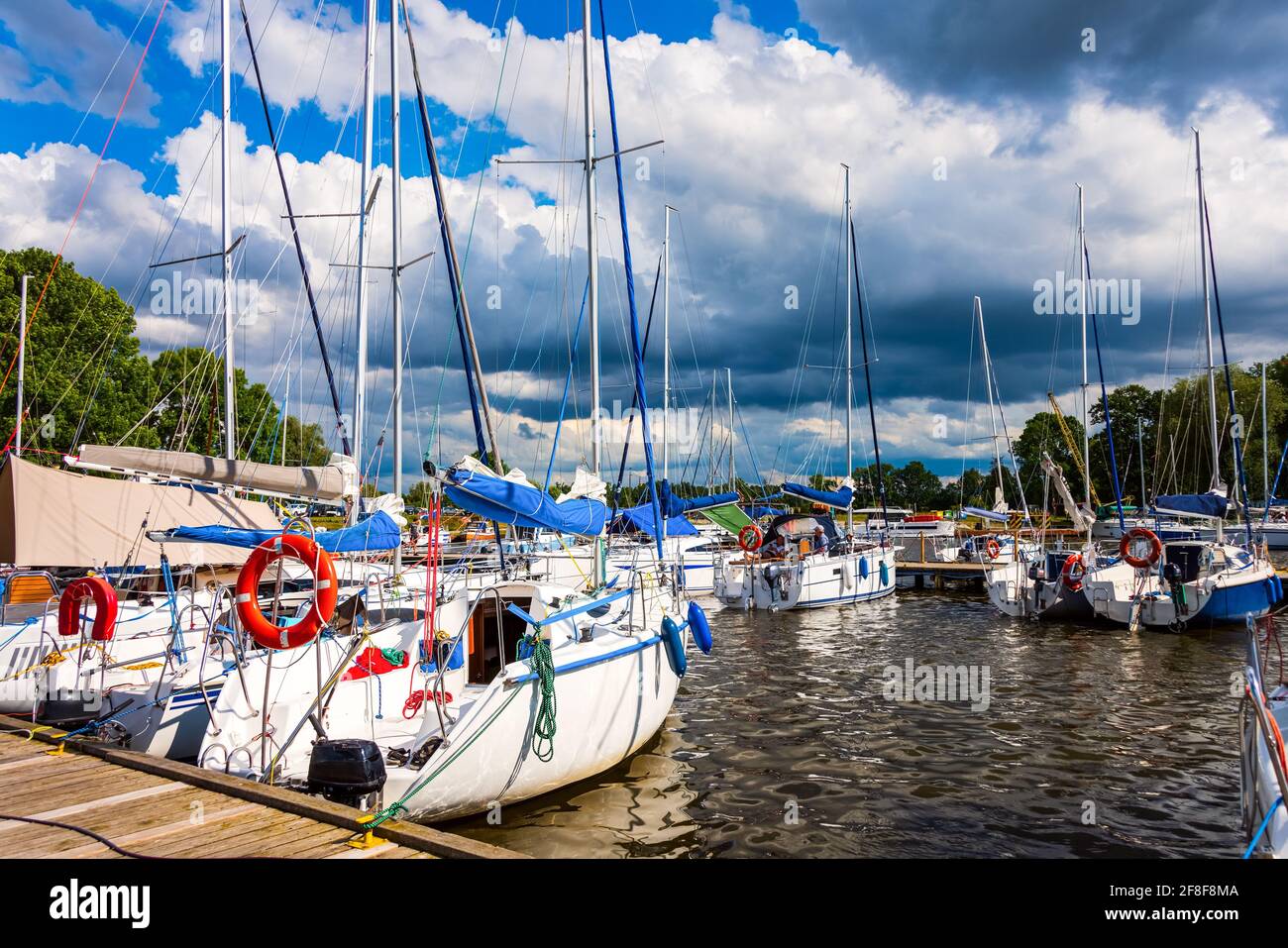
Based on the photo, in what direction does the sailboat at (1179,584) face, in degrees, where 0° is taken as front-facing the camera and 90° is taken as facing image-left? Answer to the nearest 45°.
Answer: approximately 225°

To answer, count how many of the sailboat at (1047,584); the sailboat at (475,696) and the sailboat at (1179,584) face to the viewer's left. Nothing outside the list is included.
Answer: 0

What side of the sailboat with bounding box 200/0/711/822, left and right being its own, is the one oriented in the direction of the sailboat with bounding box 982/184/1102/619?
front

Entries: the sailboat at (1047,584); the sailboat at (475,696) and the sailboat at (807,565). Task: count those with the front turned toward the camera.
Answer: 0

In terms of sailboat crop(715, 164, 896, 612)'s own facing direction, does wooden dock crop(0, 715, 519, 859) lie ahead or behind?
behind

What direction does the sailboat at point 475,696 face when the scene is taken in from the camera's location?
facing away from the viewer and to the right of the viewer
